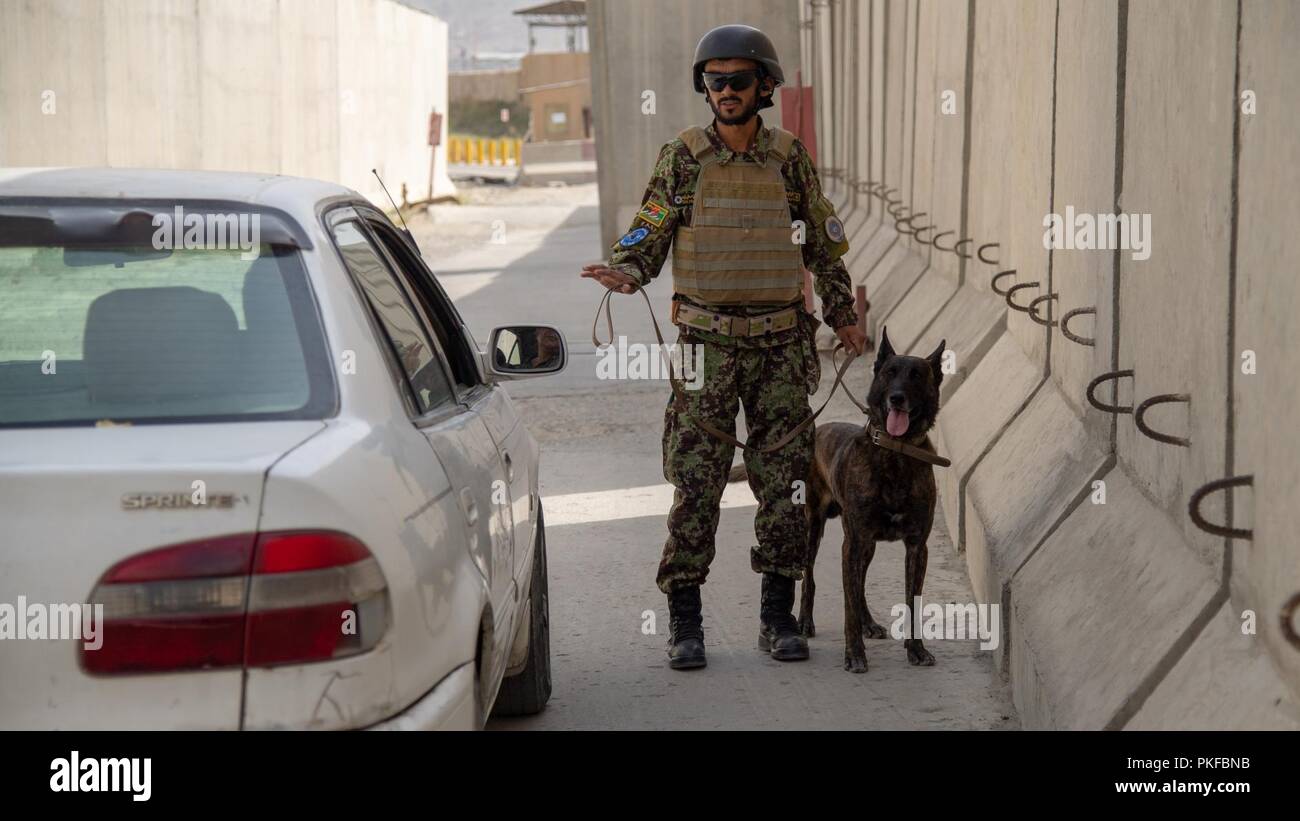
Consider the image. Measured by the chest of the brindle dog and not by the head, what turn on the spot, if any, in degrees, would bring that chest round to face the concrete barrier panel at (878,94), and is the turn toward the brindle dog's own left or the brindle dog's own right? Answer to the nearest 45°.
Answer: approximately 135° to the brindle dog's own left

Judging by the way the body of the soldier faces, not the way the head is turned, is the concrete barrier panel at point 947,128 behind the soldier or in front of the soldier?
behind

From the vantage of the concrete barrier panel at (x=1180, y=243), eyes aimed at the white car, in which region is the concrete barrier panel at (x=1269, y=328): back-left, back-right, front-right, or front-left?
front-left

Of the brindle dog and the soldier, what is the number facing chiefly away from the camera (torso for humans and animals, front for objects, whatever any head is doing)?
0

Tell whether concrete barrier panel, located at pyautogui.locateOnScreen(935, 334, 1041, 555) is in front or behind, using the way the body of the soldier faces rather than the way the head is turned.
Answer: behind

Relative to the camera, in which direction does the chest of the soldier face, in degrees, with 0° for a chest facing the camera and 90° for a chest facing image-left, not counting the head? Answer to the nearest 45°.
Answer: approximately 0°

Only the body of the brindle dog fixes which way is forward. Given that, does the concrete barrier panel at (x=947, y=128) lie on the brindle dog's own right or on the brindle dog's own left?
on the brindle dog's own left

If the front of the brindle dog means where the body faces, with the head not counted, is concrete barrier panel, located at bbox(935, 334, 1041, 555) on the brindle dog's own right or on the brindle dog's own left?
on the brindle dog's own left

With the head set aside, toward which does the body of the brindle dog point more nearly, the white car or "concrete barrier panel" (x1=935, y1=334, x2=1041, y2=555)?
the white car

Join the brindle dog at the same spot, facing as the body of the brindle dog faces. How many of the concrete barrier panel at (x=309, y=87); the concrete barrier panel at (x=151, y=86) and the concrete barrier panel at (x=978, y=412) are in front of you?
0

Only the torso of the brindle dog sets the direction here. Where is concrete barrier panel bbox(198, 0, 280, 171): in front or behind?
behind

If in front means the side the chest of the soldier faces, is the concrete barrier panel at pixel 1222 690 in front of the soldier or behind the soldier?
in front
